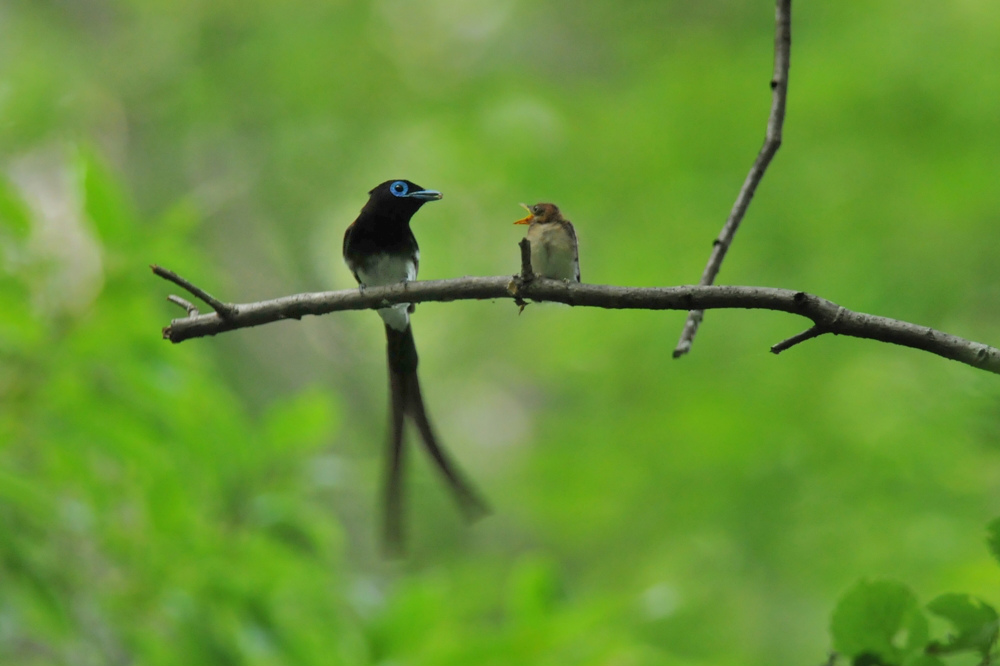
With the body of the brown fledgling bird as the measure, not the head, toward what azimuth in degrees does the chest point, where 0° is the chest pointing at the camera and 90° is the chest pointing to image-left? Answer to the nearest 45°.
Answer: approximately 45°

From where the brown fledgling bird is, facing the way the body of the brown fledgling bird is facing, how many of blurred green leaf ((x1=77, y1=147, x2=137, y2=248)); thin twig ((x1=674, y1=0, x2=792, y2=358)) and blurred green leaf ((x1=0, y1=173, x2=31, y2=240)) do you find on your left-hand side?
1

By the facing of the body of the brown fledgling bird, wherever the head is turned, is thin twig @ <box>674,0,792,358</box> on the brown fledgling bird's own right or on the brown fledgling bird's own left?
on the brown fledgling bird's own left
